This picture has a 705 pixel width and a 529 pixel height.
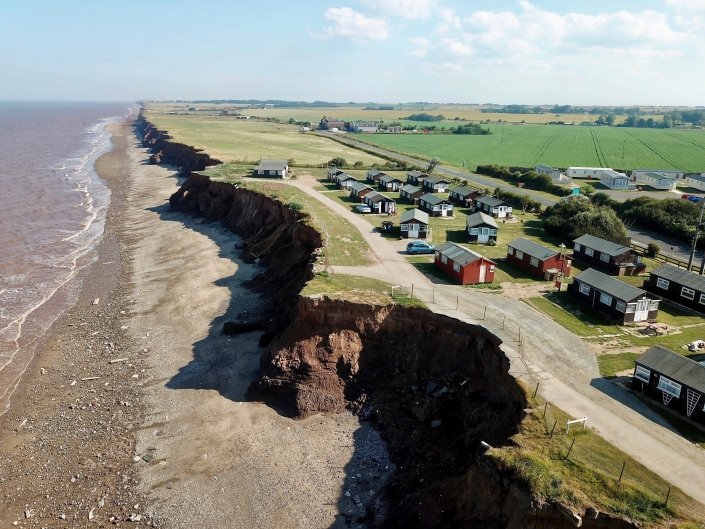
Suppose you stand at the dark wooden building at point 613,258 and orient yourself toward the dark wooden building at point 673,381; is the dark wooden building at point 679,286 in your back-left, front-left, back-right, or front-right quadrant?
front-left

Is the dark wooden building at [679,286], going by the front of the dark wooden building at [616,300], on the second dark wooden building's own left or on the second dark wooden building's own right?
on the second dark wooden building's own left

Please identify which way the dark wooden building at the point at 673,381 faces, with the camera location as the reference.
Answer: facing the viewer and to the left of the viewer

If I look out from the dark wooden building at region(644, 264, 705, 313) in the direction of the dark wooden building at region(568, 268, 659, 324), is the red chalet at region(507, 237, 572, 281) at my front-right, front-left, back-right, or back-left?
front-right

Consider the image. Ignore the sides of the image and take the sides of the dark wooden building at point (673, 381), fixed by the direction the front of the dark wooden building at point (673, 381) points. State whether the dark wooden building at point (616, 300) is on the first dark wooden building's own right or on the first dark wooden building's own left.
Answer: on the first dark wooden building's own right

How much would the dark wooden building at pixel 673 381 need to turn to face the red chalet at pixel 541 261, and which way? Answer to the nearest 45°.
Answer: approximately 90° to its right

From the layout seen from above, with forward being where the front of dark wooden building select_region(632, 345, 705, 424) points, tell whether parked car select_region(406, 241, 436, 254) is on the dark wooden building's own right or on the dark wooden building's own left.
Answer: on the dark wooden building's own right

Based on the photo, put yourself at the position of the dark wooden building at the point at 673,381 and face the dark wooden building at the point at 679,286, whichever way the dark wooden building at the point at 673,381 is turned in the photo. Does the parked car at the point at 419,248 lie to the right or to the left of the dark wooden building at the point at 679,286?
left

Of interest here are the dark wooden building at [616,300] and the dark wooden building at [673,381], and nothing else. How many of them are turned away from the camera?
0

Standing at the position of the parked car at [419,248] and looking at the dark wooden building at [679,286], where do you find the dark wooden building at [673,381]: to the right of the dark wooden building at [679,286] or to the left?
right
